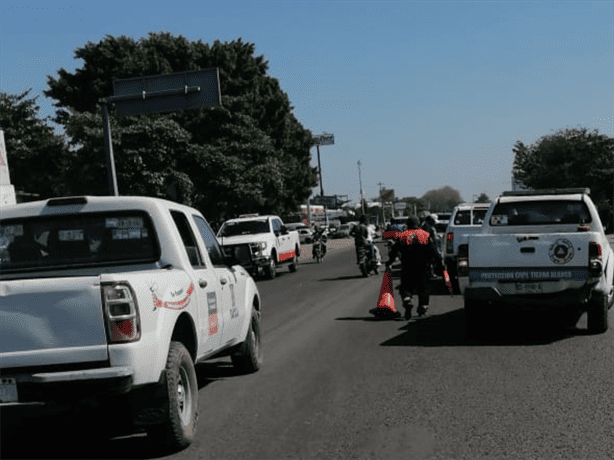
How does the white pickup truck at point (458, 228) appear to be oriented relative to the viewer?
away from the camera

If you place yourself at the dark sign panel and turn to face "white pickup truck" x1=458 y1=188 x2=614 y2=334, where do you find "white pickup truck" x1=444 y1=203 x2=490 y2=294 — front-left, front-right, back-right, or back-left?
front-left

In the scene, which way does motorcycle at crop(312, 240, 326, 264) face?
toward the camera

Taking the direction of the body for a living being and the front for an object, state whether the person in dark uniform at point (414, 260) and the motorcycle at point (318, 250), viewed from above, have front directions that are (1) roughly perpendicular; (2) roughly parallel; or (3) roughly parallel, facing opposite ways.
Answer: roughly parallel, facing opposite ways

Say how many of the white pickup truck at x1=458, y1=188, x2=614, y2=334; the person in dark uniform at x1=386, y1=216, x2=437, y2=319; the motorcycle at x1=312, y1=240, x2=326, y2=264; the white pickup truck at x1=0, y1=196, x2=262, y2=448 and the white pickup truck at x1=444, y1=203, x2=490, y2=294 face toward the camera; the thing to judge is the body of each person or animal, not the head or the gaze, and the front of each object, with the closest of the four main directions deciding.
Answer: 1

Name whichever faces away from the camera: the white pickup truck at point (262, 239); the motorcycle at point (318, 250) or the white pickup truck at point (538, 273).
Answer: the white pickup truck at point (538, 273)

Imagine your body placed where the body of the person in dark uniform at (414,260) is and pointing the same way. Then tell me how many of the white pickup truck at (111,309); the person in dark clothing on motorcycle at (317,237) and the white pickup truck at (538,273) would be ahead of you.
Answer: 1

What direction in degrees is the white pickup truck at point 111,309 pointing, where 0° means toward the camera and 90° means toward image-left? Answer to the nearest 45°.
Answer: approximately 225°

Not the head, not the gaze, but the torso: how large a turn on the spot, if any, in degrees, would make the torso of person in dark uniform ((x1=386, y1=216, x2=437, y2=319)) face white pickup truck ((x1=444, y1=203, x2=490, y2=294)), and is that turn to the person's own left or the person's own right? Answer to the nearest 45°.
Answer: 0° — they already face it

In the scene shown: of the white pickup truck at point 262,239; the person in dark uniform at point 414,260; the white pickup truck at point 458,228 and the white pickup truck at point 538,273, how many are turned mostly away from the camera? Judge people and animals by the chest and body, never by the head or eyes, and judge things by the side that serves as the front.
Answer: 3

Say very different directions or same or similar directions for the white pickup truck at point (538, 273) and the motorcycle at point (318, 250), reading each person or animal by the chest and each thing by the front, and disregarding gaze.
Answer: very different directions

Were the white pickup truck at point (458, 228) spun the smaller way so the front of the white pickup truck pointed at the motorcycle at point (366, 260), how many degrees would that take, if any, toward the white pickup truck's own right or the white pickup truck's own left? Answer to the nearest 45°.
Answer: approximately 45° to the white pickup truck's own left

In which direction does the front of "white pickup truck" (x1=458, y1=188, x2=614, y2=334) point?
away from the camera

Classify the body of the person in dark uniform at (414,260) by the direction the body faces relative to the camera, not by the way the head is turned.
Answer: away from the camera

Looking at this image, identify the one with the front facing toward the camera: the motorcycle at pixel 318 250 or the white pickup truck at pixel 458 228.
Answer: the motorcycle
